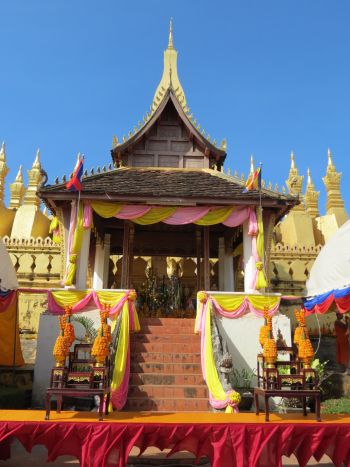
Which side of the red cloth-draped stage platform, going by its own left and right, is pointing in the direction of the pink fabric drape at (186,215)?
back

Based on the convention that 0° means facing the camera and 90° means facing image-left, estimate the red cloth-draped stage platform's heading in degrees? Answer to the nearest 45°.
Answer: approximately 0°

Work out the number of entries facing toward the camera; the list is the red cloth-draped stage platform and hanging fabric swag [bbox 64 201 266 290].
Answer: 2

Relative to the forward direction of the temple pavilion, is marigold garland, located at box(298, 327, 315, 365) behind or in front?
in front

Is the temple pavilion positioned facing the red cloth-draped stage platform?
yes
